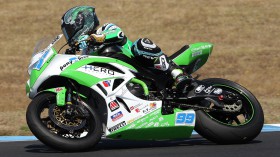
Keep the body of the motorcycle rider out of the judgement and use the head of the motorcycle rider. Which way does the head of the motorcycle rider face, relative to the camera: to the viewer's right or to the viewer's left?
to the viewer's left

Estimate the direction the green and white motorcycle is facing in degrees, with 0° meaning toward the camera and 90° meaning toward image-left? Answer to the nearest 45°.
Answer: approximately 90°
